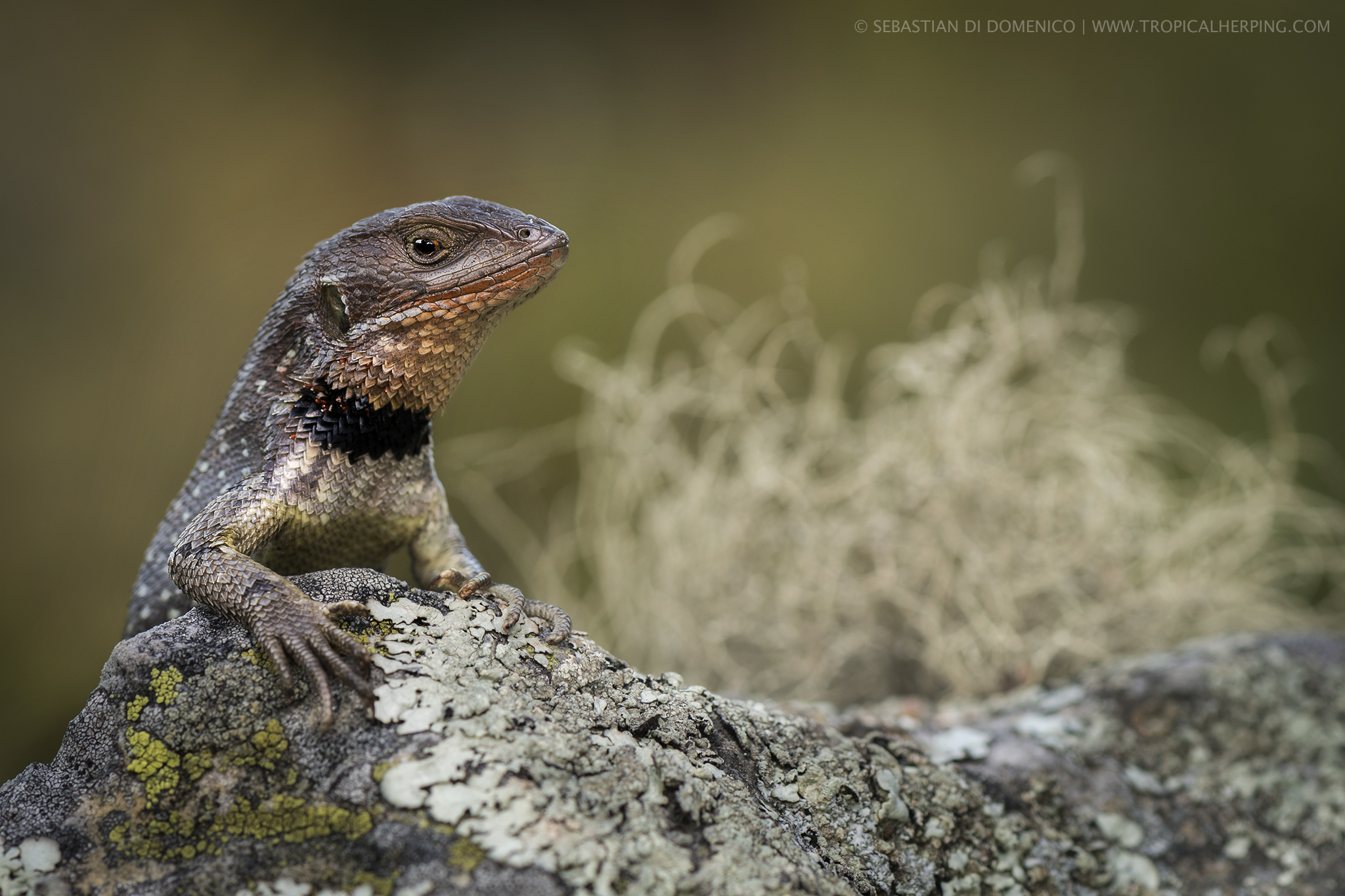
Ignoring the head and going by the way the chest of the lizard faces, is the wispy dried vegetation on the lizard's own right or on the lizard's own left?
on the lizard's own left

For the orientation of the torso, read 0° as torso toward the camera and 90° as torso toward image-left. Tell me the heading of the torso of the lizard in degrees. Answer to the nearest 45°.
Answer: approximately 315°
